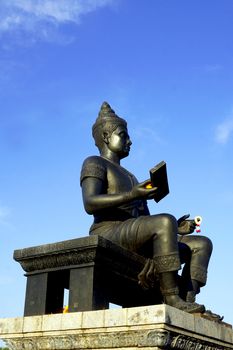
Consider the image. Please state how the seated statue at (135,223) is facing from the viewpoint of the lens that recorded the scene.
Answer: facing the viewer and to the right of the viewer
